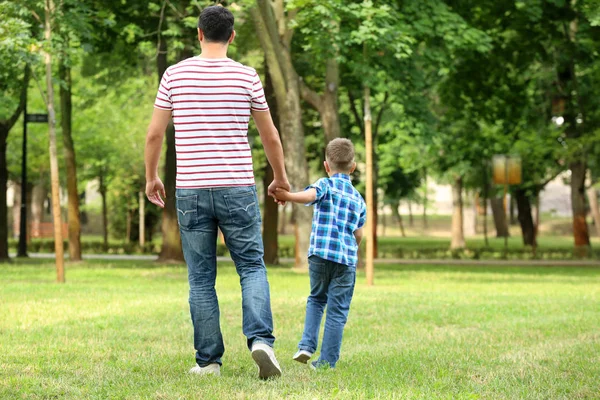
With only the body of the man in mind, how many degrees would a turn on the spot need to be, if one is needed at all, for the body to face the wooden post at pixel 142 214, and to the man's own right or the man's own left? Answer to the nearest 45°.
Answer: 0° — they already face it

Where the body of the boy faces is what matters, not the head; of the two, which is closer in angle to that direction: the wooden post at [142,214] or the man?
the wooden post

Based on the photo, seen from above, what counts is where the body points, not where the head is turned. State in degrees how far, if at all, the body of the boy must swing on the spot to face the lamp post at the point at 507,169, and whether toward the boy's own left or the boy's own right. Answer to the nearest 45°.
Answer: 0° — they already face it

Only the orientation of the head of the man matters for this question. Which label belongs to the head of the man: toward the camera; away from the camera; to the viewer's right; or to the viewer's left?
away from the camera

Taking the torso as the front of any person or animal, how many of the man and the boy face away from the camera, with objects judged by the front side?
2

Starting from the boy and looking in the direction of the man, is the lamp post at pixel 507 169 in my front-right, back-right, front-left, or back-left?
back-right

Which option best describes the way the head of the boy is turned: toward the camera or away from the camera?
away from the camera

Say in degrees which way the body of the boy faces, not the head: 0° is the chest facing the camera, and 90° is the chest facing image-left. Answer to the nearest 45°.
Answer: approximately 180°

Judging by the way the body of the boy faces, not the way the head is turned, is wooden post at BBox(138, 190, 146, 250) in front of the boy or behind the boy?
in front

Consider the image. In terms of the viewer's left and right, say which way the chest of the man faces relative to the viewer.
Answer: facing away from the viewer

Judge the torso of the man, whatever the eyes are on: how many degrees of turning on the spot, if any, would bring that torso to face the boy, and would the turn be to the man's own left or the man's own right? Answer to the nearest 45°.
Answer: approximately 45° to the man's own right
